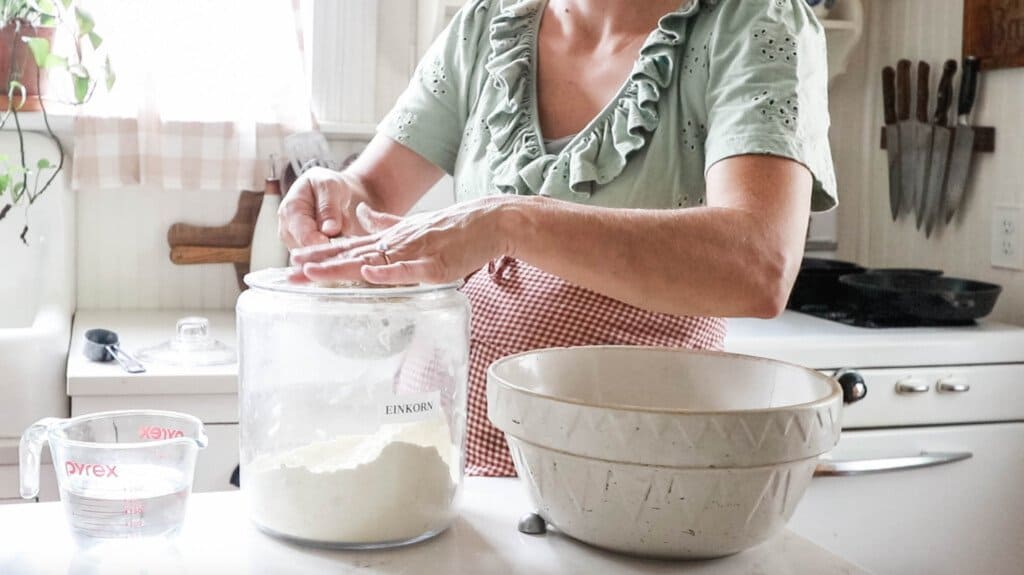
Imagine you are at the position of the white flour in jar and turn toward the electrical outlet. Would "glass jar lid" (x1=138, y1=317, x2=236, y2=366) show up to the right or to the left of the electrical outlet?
left

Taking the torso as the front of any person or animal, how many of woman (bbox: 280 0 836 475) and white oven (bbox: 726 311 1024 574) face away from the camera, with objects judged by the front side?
0

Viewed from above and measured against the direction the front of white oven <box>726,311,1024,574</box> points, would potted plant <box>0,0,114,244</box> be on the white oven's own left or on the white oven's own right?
on the white oven's own right

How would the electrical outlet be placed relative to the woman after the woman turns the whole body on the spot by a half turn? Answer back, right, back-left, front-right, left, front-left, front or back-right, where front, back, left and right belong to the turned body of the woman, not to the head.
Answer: front

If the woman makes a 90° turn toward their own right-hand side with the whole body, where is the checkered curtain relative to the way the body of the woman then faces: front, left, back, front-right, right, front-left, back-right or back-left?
front

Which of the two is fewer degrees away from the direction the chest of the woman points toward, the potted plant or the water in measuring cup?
the water in measuring cup

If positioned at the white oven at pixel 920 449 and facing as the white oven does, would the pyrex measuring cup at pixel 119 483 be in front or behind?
in front

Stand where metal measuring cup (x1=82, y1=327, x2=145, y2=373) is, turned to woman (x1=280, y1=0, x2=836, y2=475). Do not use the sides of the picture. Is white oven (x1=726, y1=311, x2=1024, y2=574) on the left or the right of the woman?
left

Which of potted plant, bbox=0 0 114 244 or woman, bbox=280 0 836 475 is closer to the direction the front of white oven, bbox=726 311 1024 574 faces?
the woman

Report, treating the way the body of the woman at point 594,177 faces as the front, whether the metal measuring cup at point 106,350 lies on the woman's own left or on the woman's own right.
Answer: on the woman's own right

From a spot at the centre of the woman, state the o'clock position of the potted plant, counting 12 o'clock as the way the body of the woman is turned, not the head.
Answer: The potted plant is roughly at 3 o'clock from the woman.

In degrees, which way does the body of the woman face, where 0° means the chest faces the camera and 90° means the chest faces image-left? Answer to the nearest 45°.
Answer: approximately 45°
